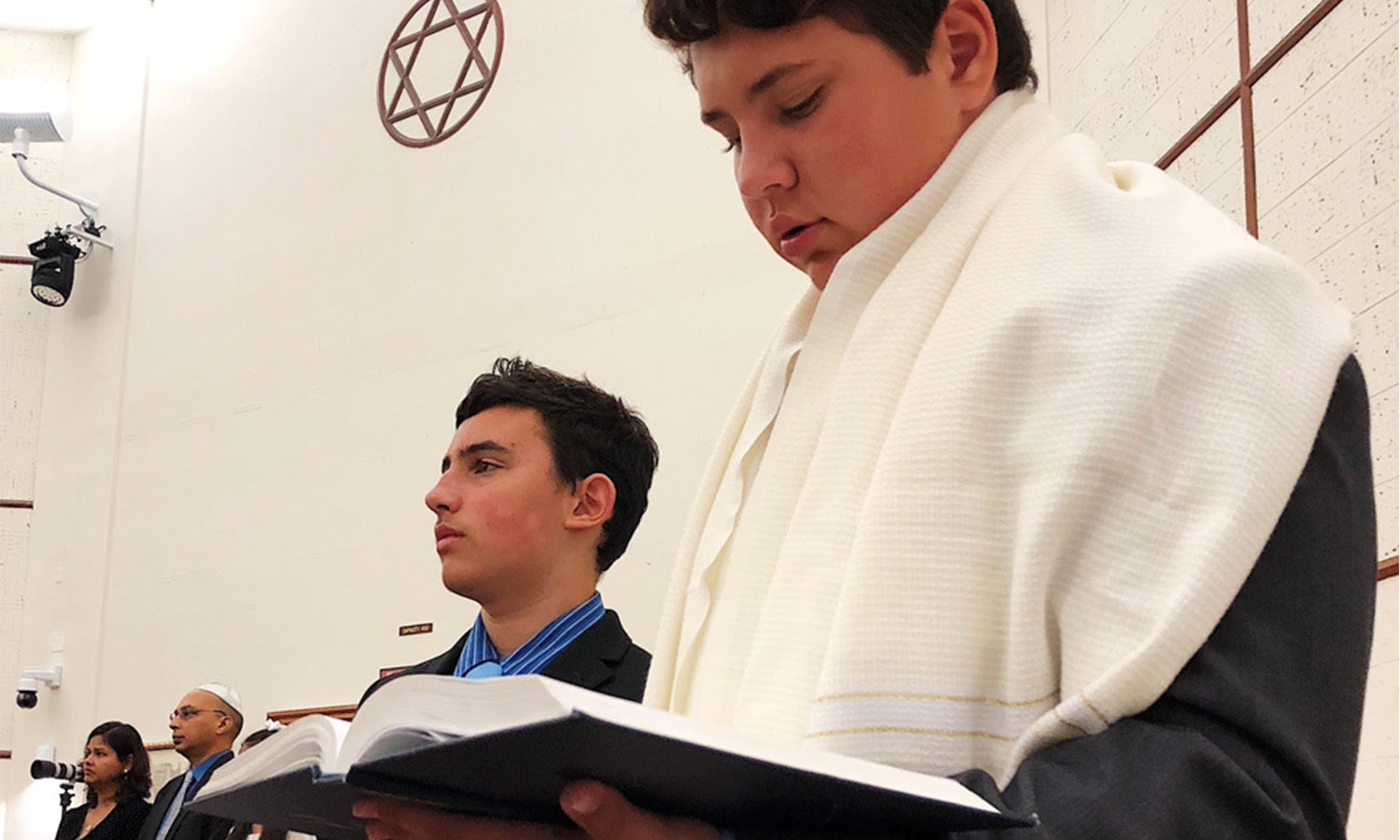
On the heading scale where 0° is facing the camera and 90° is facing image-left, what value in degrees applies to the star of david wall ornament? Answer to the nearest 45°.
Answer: approximately 45°

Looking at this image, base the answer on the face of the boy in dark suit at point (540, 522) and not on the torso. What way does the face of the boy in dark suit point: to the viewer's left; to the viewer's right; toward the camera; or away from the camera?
to the viewer's left

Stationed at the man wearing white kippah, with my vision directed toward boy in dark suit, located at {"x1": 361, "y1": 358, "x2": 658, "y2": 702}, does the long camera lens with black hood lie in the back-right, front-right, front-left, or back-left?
back-right

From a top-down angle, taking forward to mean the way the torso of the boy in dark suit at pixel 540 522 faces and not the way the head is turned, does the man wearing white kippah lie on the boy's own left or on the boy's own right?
on the boy's own right

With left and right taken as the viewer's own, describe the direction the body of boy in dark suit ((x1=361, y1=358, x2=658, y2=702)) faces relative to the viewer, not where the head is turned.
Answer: facing the viewer and to the left of the viewer

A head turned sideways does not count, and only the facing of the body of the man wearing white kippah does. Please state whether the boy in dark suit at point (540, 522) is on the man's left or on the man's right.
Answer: on the man's left

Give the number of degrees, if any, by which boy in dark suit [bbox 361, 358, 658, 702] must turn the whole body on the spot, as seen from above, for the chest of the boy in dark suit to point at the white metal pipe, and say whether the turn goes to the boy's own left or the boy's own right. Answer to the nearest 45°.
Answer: approximately 90° to the boy's own right

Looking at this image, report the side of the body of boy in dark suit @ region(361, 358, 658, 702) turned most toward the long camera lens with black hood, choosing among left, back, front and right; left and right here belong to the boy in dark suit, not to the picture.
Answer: right

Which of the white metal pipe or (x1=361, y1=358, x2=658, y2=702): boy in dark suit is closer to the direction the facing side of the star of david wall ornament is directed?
the boy in dark suit

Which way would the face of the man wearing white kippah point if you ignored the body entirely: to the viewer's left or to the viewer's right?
to the viewer's left

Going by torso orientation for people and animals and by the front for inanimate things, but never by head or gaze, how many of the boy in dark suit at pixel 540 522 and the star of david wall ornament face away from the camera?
0
